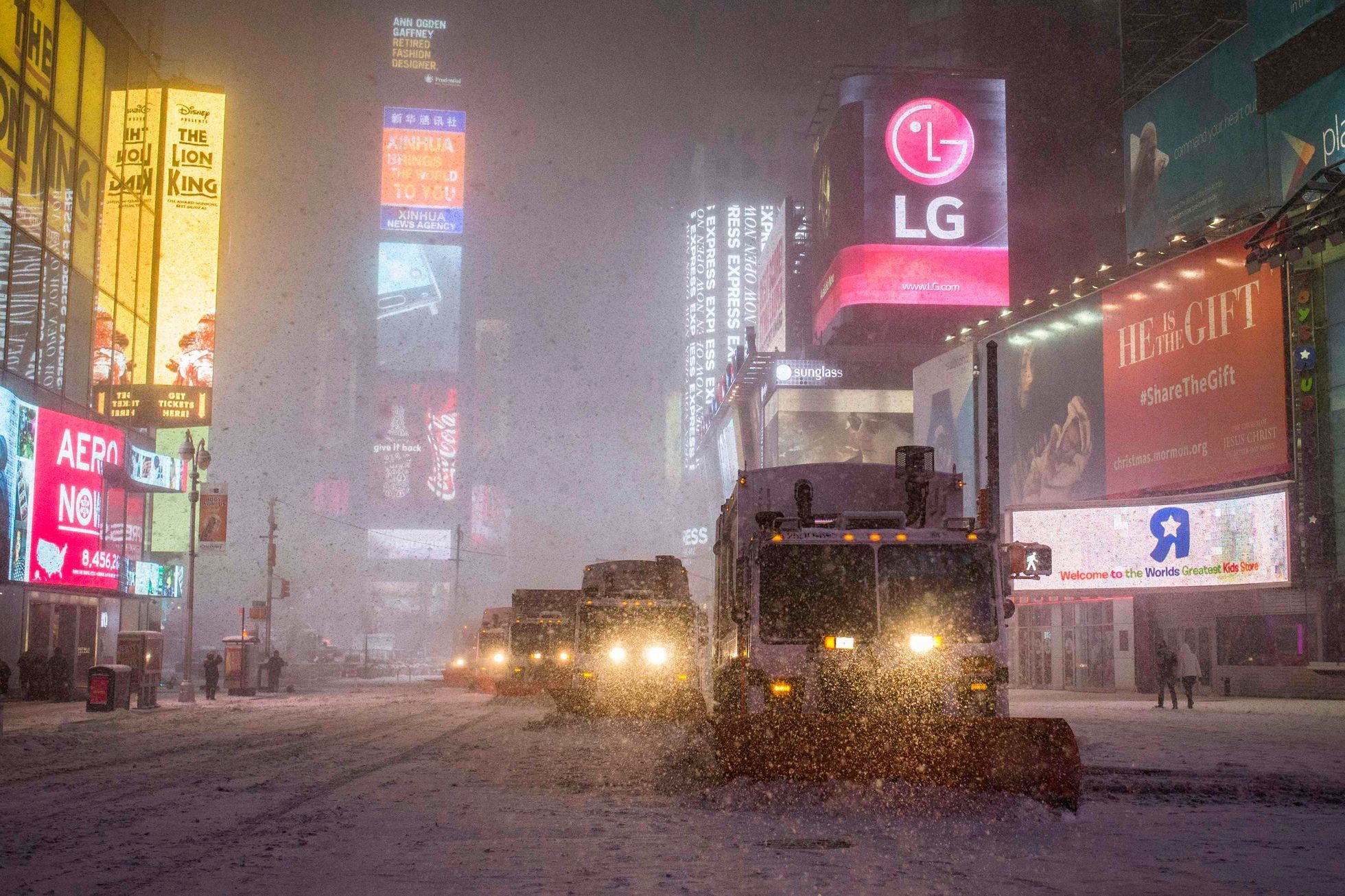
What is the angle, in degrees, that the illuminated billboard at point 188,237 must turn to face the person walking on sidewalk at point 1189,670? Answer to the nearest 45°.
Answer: approximately 45° to its left

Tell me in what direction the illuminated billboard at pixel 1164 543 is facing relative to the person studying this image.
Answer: facing the viewer and to the left of the viewer

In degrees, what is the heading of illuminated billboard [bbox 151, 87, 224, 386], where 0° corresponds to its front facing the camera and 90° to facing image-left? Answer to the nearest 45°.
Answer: approximately 0°

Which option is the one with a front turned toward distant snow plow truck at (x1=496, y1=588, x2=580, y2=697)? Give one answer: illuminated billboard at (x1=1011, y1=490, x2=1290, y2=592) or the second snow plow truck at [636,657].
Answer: the illuminated billboard

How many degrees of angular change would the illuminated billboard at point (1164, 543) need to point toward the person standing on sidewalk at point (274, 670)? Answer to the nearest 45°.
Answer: approximately 45° to its right

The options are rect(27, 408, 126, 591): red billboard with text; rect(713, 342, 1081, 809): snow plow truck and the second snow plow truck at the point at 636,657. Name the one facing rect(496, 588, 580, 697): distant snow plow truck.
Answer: the red billboard with text

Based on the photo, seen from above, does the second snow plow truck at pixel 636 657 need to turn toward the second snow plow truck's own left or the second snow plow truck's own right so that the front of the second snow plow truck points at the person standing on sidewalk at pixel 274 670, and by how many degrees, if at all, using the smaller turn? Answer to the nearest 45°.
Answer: approximately 135° to the second snow plow truck's own right

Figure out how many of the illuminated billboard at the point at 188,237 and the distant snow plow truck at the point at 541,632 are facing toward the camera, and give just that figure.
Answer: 2

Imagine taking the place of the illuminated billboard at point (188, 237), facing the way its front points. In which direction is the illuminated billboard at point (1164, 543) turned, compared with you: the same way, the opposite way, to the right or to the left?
to the right

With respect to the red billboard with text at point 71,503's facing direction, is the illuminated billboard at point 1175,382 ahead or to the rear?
ahead

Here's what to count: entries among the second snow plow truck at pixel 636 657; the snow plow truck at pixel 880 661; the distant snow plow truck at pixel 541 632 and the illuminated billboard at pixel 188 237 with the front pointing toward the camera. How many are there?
4

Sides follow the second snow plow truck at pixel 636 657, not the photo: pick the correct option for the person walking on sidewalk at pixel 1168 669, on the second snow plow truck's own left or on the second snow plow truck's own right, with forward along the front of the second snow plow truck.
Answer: on the second snow plow truck's own left

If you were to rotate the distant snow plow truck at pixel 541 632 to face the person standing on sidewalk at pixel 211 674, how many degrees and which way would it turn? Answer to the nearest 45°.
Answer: approximately 135° to its right

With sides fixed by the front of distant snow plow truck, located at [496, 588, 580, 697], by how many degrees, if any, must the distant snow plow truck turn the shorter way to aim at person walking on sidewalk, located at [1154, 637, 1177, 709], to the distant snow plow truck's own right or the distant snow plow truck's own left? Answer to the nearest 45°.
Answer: approximately 90° to the distant snow plow truck's own left

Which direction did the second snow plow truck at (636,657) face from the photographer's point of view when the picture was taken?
facing the viewer

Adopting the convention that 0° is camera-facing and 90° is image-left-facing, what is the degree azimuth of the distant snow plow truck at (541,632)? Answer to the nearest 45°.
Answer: approximately 0°
